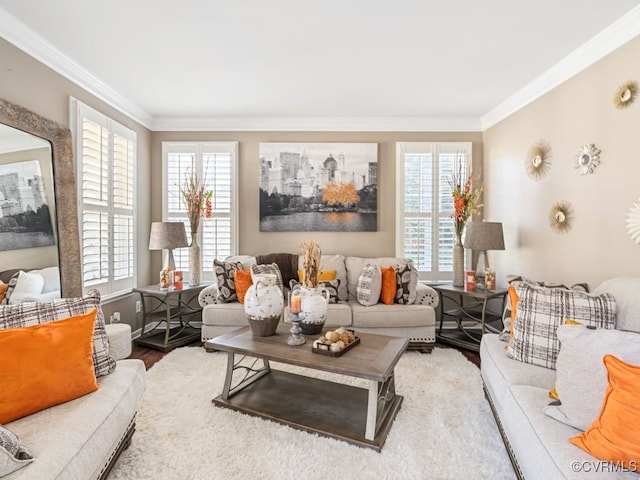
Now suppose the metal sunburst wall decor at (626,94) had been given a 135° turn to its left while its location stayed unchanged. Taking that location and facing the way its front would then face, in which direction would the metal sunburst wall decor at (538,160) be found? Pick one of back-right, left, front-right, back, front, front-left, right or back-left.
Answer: back-left

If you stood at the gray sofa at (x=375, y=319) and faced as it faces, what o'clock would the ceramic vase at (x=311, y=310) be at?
The ceramic vase is roughly at 1 o'clock from the gray sofa.

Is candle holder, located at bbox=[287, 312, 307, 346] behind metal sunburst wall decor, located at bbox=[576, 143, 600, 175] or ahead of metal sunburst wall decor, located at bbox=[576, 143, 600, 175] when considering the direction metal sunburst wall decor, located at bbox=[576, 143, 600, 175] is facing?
ahead

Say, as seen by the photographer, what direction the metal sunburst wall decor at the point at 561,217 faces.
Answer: facing the viewer and to the left of the viewer

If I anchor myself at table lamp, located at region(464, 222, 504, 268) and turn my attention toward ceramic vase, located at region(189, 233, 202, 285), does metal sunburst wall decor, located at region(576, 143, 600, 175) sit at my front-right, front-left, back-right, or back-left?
back-left

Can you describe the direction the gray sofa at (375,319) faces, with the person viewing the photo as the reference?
facing the viewer

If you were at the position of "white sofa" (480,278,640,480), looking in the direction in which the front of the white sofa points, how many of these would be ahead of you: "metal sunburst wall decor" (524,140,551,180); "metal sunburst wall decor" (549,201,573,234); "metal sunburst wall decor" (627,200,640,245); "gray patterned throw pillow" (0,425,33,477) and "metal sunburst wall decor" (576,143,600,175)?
1

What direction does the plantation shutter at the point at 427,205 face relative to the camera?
toward the camera

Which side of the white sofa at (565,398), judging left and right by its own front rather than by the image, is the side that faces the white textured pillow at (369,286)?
right

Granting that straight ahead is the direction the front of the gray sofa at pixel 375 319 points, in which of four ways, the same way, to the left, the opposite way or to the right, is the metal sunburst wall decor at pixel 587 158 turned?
to the right

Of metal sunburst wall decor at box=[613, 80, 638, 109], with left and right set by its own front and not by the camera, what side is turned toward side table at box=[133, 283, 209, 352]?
front

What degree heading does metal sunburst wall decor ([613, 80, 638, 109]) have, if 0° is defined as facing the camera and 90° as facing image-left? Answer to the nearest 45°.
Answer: approximately 45°

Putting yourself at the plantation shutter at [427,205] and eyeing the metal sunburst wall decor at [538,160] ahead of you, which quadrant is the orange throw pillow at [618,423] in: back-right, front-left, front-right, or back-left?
front-right

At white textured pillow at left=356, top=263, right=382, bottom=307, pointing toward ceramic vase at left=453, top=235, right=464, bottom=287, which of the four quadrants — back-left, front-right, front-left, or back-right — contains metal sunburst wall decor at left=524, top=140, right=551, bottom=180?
front-right

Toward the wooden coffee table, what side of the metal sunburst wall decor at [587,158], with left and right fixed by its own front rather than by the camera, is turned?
front

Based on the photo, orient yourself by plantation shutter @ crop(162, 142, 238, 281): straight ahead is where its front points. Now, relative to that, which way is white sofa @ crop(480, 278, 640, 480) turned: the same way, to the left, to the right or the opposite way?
to the right

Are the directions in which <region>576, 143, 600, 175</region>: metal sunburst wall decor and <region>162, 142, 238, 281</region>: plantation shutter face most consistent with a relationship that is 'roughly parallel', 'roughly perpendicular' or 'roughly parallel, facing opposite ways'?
roughly perpendicular

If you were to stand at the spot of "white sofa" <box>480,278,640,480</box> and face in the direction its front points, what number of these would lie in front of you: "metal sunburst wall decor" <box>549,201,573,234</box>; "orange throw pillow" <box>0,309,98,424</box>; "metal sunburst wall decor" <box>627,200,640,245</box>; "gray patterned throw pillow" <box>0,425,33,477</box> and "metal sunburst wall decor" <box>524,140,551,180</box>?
2

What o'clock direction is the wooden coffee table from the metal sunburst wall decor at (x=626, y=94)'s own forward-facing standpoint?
The wooden coffee table is roughly at 12 o'clock from the metal sunburst wall decor.
